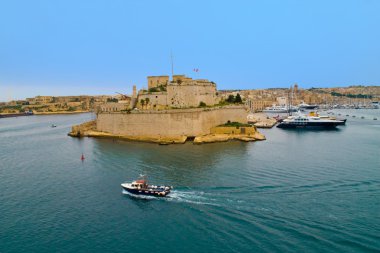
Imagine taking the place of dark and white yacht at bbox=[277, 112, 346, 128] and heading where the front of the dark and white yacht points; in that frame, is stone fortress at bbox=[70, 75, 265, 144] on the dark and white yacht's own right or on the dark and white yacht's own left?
on the dark and white yacht's own right
